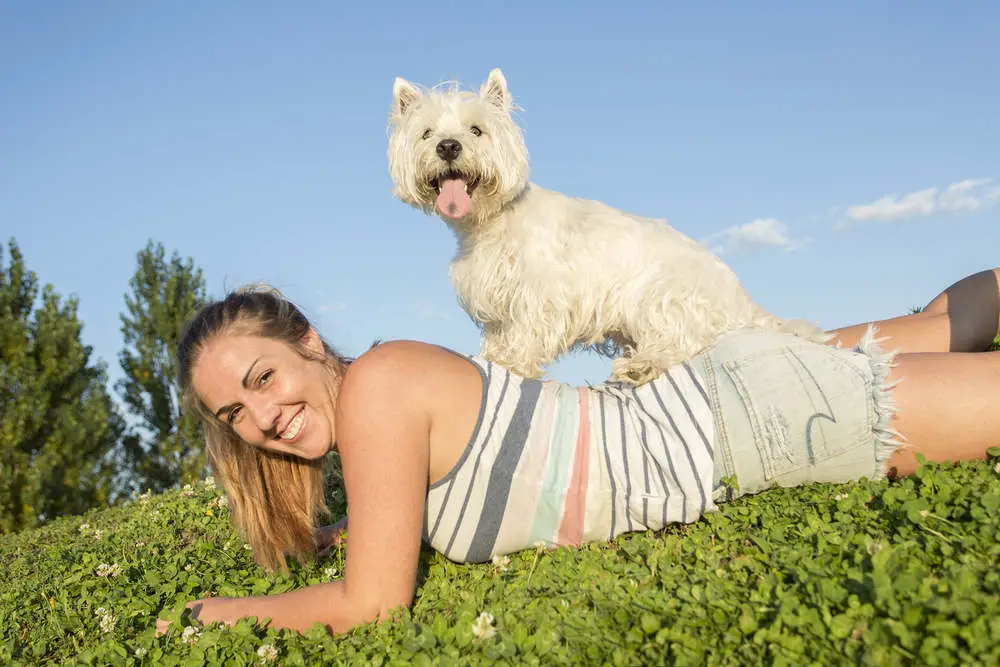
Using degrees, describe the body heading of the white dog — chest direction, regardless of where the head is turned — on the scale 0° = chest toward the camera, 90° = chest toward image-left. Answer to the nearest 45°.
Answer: approximately 90°

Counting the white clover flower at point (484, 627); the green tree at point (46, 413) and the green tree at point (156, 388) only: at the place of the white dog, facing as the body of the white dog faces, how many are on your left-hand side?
1

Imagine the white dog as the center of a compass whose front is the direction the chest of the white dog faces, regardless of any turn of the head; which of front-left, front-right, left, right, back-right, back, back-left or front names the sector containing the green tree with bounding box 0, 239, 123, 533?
front-right

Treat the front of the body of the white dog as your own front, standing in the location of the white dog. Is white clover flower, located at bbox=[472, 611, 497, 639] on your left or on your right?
on your left

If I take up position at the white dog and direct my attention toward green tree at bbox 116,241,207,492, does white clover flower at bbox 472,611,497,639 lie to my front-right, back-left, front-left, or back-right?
back-left

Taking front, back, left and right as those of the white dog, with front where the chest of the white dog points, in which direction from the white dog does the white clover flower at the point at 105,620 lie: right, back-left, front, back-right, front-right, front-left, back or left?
front-left
